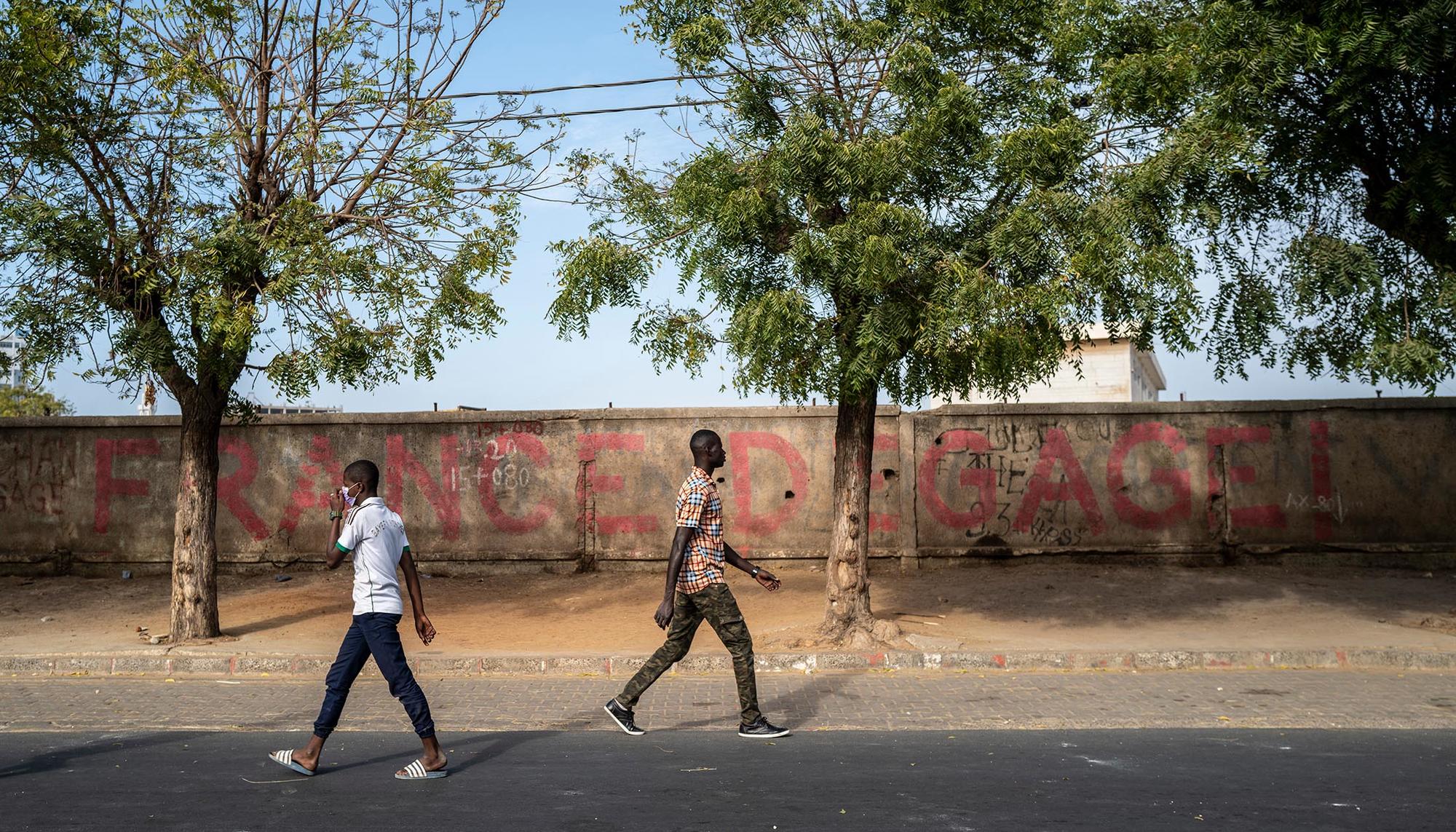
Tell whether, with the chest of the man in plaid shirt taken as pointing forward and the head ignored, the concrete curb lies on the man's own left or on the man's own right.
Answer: on the man's own left

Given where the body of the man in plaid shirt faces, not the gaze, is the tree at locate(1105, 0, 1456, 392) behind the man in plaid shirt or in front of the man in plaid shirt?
in front

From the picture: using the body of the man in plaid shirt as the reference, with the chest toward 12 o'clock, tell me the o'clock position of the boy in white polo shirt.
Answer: The boy in white polo shirt is roughly at 5 o'clock from the man in plaid shirt.

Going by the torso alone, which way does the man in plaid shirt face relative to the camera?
to the viewer's right

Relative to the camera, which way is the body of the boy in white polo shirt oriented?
to the viewer's left

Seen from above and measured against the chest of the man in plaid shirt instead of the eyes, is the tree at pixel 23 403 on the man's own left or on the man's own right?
on the man's own left

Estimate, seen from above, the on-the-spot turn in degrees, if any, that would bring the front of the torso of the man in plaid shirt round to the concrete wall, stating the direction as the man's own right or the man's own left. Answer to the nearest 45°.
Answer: approximately 90° to the man's own left

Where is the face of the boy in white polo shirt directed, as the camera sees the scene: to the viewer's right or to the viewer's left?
to the viewer's left
